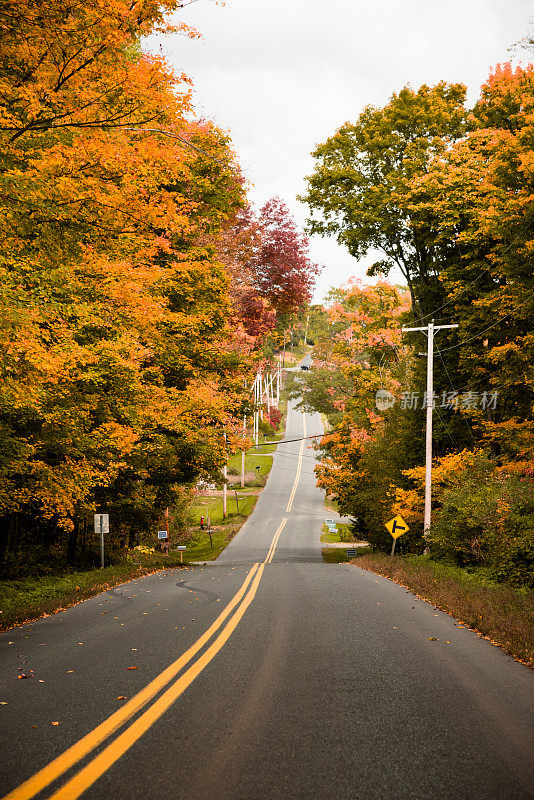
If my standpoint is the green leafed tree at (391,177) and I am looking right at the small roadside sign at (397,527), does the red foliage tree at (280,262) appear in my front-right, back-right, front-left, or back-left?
back-right

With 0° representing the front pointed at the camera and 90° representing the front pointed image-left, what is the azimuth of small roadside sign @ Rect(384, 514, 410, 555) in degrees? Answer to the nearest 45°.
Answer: approximately 0°
